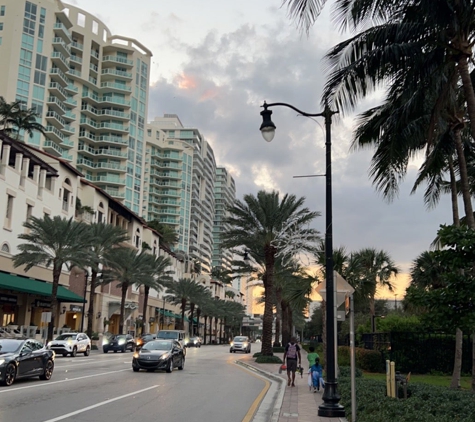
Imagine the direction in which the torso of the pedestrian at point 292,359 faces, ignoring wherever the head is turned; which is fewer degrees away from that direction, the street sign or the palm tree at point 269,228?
the palm tree

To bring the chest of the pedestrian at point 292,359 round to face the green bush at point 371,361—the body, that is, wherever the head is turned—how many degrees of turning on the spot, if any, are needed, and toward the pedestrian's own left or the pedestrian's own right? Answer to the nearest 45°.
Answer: approximately 45° to the pedestrian's own right

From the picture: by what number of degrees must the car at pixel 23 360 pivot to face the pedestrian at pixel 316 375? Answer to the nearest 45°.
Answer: approximately 135° to its left

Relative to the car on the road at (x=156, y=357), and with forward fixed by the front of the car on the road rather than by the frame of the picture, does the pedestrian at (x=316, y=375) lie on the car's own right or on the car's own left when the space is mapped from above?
on the car's own left

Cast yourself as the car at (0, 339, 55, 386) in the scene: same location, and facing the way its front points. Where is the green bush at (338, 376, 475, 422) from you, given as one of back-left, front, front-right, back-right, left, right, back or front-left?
left

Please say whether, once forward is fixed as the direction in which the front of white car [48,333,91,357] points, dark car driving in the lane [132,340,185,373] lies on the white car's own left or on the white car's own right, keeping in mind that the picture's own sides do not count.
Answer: on the white car's own left

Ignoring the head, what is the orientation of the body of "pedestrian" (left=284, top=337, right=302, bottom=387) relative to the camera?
away from the camera

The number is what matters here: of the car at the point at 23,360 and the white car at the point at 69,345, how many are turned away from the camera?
0
